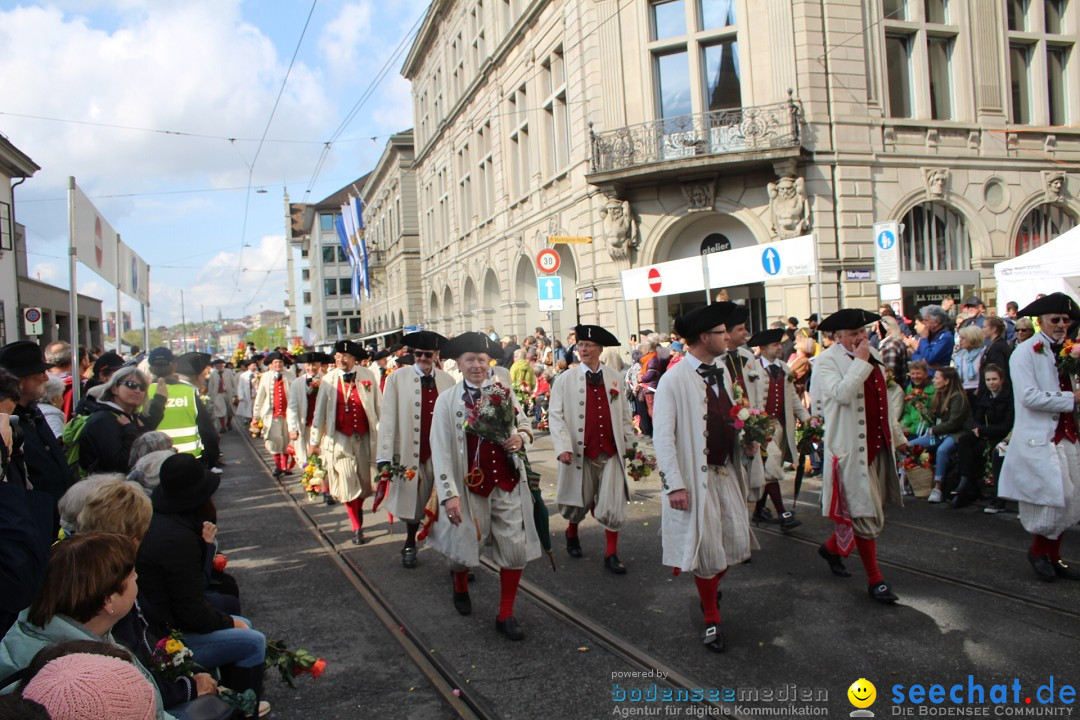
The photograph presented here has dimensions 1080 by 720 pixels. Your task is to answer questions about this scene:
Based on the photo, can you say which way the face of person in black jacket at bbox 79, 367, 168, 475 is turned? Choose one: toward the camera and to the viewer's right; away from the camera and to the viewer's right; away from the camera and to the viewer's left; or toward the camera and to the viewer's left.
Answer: toward the camera and to the viewer's right

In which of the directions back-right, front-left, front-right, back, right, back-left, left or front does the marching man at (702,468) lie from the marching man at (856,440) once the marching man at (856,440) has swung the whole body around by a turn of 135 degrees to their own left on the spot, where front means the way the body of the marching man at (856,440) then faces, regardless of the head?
back-left

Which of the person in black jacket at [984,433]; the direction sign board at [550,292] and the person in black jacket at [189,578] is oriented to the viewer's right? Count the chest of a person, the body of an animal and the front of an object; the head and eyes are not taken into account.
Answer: the person in black jacket at [189,578]

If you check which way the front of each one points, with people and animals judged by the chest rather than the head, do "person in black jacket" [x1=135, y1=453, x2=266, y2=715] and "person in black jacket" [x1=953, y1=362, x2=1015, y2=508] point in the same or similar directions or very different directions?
very different directions

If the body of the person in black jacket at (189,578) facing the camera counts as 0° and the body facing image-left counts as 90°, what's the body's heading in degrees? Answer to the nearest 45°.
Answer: approximately 270°

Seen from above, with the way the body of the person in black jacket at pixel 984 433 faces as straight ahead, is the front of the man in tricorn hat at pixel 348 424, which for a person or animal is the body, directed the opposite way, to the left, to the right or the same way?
to the left

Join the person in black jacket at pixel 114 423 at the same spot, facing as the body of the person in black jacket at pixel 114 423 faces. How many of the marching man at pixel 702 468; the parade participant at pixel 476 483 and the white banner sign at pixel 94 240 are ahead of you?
2

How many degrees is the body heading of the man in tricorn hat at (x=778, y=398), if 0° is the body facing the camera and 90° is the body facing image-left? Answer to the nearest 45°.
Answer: approximately 315°

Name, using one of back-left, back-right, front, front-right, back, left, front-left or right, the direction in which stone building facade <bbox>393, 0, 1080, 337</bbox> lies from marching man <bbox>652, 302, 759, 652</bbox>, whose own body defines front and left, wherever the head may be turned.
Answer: back-left

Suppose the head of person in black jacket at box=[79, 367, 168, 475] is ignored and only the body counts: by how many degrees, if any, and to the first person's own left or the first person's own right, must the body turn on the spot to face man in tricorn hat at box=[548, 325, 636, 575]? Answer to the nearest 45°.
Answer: approximately 45° to the first person's own left

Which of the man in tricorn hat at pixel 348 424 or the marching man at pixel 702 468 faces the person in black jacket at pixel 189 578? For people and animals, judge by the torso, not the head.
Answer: the man in tricorn hat

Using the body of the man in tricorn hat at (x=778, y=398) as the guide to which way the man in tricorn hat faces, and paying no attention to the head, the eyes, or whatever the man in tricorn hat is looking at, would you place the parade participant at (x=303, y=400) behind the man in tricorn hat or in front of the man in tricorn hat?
behind
